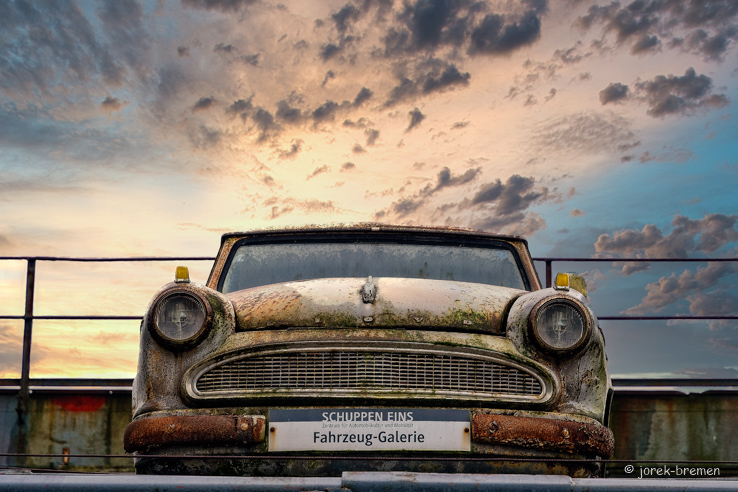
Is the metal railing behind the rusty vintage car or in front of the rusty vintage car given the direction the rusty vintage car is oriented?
behind

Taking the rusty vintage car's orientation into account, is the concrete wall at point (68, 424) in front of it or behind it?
behind

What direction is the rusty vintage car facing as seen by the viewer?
toward the camera
